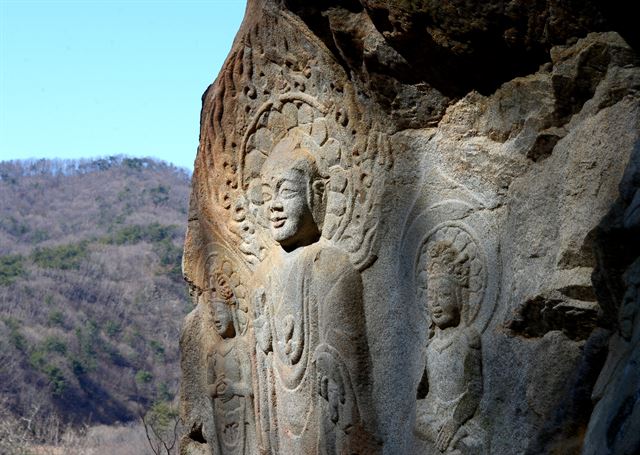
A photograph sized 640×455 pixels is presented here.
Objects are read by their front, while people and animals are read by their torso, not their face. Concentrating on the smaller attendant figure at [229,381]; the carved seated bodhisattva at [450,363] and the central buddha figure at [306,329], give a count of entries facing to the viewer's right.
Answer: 0

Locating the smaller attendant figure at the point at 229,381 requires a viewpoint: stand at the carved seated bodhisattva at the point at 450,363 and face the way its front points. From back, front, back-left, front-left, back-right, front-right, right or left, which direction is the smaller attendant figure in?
right

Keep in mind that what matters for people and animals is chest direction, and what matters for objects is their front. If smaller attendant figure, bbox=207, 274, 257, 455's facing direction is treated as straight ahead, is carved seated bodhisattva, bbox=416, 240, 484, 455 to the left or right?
on its left

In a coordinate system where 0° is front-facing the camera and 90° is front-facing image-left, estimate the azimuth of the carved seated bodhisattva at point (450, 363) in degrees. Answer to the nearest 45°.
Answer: approximately 45°

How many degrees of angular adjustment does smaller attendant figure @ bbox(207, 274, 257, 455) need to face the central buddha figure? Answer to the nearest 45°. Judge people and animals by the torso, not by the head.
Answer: approximately 90° to its left

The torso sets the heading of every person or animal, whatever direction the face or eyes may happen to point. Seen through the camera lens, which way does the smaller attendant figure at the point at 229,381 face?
facing the viewer and to the left of the viewer

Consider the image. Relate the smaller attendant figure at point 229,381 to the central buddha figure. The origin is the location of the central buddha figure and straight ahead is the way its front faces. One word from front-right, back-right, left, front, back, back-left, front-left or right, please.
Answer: right

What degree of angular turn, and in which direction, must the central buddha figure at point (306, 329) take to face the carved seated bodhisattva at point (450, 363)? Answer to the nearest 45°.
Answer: approximately 90° to its left

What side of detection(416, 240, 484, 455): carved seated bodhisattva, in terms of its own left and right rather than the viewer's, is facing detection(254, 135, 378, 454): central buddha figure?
right

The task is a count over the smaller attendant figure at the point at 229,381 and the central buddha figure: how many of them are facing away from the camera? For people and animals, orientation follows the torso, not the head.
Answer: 0
